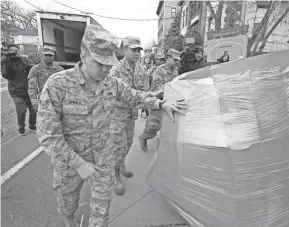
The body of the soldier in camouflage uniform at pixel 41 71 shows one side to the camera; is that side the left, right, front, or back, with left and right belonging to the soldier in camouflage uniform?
front

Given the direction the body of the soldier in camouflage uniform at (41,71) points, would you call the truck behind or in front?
behind

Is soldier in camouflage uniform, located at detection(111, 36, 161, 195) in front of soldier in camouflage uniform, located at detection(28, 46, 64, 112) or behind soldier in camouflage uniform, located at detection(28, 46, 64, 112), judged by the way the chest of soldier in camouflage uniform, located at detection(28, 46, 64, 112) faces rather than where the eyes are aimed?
in front

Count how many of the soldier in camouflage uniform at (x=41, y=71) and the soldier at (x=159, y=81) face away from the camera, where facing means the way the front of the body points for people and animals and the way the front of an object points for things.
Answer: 0

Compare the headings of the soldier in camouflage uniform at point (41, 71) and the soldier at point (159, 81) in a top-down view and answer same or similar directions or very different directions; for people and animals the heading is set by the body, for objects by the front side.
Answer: same or similar directions

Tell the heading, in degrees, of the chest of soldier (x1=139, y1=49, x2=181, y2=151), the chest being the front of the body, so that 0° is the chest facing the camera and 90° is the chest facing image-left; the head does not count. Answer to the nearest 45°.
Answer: approximately 315°

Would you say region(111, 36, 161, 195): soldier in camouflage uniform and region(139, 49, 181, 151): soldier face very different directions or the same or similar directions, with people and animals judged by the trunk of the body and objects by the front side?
same or similar directions

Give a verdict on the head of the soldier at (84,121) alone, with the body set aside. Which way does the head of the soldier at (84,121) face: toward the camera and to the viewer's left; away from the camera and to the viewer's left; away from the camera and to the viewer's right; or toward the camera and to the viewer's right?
toward the camera and to the viewer's right

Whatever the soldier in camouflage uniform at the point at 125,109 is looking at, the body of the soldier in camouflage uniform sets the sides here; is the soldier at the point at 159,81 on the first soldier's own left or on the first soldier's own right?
on the first soldier's own left

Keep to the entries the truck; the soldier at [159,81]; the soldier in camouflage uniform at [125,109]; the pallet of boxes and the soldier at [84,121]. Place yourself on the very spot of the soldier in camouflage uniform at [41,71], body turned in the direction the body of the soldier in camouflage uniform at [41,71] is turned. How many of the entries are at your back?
1

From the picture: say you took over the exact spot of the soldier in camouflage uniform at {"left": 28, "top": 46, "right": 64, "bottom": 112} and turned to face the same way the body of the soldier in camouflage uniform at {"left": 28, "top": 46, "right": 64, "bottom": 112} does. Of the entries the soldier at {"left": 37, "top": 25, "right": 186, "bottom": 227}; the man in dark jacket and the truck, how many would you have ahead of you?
1

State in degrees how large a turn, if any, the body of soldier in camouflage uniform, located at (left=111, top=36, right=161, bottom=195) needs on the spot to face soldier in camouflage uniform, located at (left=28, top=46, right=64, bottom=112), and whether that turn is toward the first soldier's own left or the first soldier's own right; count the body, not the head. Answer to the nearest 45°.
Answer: approximately 180°

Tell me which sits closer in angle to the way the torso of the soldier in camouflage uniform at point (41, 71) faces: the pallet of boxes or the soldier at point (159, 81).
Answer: the pallet of boxes
